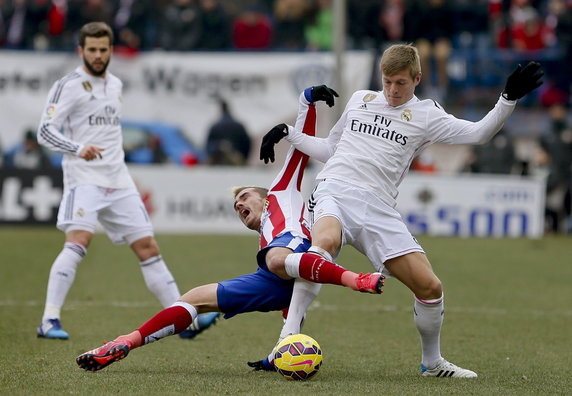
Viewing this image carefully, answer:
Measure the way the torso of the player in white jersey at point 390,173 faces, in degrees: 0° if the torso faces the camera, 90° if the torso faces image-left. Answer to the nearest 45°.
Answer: approximately 0°

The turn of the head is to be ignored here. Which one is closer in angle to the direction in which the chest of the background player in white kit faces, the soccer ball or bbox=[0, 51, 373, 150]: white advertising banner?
the soccer ball

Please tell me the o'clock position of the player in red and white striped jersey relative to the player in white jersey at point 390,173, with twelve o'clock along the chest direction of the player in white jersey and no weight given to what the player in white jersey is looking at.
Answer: The player in red and white striped jersey is roughly at 2 o'clock from the player in white jersey.

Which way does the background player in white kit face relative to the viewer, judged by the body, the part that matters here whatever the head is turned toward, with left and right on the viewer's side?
facing the viewer and to the right of the viewer

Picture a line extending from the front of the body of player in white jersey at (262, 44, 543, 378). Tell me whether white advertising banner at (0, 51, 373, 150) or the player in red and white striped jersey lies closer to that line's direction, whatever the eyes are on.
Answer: the player in red and white striped jersey

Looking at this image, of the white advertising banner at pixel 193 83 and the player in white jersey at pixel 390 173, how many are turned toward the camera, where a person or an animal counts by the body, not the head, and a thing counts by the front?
2

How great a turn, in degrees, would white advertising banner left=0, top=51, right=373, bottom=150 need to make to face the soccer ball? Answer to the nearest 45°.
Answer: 0° — it already faces it
